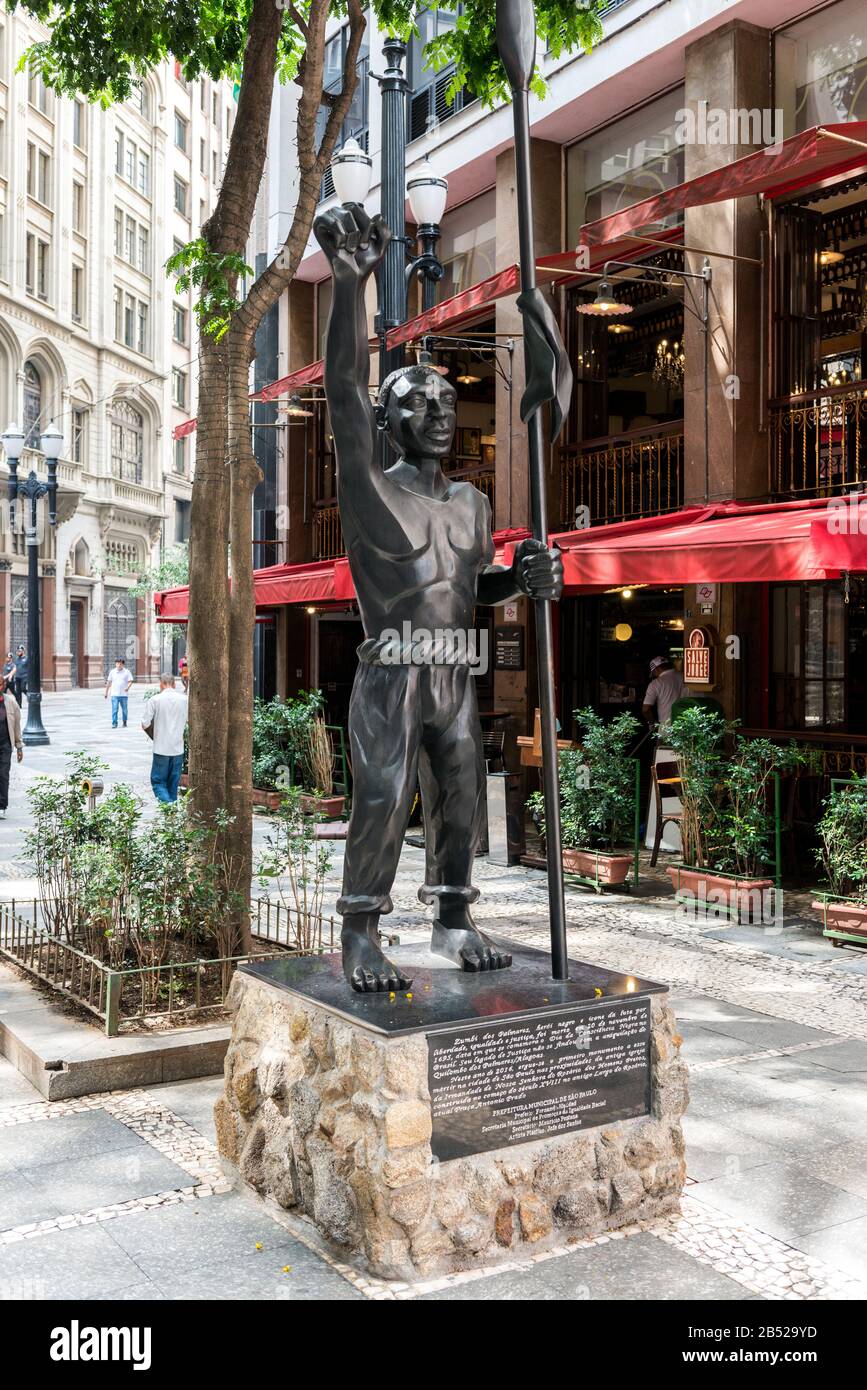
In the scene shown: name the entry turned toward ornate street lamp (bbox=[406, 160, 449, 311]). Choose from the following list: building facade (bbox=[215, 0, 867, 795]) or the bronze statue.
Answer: the building facade

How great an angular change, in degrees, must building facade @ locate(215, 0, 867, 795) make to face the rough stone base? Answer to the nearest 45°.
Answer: approximately 45° to its left

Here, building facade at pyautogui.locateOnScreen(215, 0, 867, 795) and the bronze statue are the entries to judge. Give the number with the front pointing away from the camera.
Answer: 0

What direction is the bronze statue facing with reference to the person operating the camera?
facing the viewer and to the right of the viewer

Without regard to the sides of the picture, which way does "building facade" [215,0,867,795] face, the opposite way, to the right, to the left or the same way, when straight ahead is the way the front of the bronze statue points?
to the right

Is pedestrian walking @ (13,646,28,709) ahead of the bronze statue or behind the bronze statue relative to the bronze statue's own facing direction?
behind

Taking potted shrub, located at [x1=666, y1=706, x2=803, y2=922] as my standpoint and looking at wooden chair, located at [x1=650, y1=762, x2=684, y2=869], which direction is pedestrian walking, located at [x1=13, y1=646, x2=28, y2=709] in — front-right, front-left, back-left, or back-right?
front-left

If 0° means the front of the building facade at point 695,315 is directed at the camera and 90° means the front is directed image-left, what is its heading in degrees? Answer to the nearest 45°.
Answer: approximately 45°

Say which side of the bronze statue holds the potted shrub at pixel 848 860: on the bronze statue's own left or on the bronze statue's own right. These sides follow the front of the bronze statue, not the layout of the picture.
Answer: on the bronze statue's own left

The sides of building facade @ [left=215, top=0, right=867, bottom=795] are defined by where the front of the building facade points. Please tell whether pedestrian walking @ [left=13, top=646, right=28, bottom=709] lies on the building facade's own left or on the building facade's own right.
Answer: on the building facade's own right
